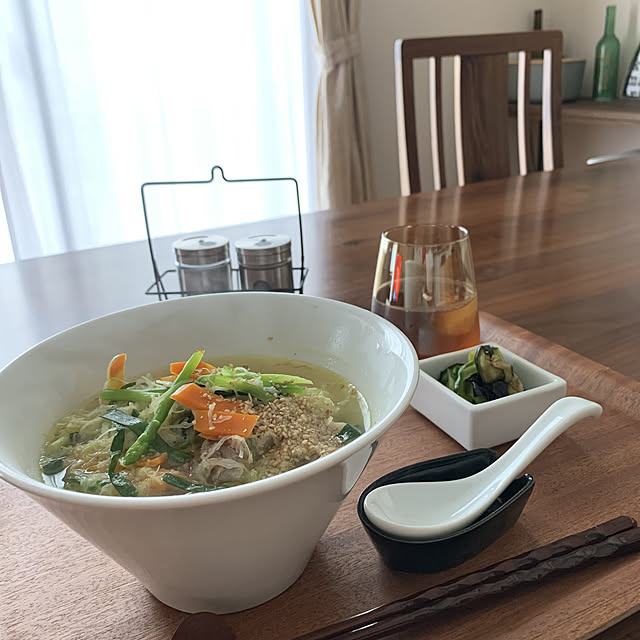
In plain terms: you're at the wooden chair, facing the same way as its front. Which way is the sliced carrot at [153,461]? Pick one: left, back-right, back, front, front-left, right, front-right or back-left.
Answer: front-right

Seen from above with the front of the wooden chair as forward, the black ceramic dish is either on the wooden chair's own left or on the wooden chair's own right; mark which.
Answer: on the wooden chair's own right

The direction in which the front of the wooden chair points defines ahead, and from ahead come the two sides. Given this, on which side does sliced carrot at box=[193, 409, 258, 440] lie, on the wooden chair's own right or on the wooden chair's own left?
on the wooden chair's own right

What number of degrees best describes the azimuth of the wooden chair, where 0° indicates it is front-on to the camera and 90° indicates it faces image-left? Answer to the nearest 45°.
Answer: approximately 315°

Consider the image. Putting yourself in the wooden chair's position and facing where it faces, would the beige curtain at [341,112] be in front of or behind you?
behind
